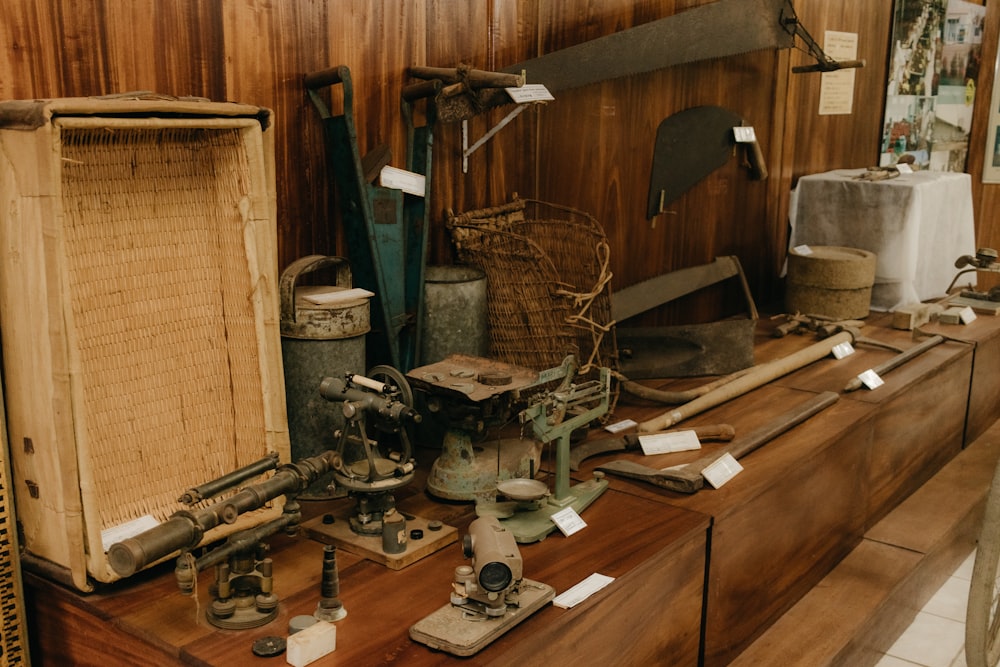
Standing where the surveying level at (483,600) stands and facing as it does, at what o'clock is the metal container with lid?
The metal container with lid is roughly at 5 o'clock from the surveying level.

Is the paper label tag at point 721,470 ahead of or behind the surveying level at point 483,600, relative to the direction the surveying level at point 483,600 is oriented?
behind

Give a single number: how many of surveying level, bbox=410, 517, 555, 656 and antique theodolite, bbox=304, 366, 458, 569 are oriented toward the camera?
1

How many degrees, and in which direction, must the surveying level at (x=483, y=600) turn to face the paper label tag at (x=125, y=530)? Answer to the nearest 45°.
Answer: approximately 90° to its right

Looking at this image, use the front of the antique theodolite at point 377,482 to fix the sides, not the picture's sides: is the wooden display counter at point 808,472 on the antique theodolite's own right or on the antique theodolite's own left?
on the antique theodolite's own right

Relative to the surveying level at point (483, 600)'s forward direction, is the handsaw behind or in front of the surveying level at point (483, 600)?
behind

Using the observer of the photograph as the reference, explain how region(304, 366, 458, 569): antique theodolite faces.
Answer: facing away from the viewer and to the left of the viewer

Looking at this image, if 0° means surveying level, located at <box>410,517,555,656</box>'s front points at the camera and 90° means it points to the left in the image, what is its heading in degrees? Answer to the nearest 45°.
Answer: approximately 0°

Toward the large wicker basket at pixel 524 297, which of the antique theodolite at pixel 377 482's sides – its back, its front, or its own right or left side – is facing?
right
